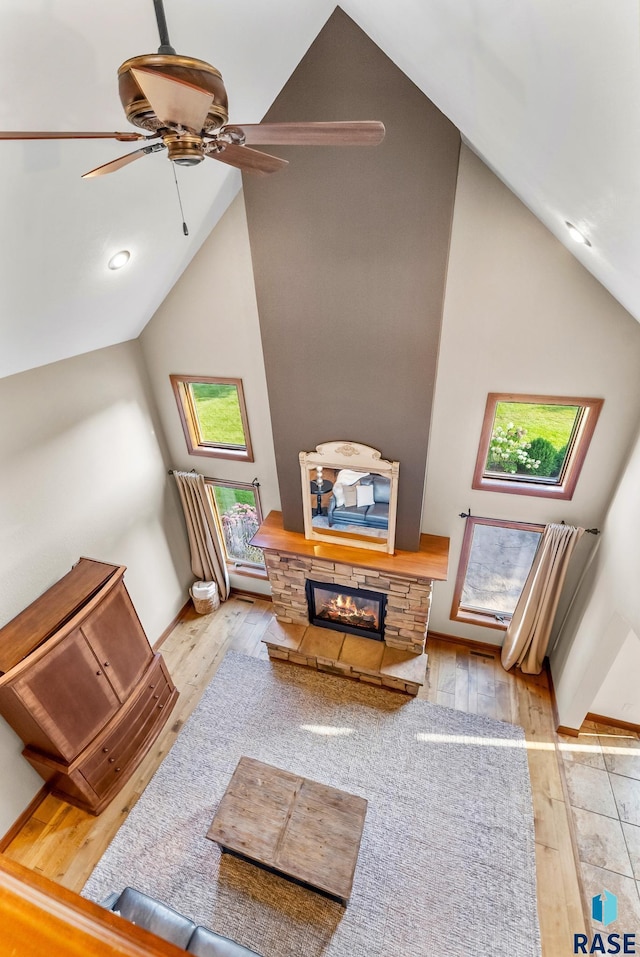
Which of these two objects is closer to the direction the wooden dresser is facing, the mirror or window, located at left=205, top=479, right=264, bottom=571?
the mirror

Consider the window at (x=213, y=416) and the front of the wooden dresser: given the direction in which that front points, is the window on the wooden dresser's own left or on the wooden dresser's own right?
on the wooden dresser's own left

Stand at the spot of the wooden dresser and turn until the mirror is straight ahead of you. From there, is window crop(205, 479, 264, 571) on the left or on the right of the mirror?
left

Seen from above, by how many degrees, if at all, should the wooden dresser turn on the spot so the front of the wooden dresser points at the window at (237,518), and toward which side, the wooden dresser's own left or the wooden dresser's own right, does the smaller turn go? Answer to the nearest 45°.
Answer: approximately 45° to the wooden dresser's own left

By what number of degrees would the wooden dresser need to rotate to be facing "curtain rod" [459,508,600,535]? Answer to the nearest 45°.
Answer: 0° — it already faces it

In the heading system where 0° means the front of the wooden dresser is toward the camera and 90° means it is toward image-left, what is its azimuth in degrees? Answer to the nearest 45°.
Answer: approximately 315°

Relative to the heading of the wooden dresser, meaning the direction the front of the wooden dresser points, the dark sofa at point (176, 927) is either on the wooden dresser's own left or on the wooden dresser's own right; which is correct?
on the wooden dresser's own right
